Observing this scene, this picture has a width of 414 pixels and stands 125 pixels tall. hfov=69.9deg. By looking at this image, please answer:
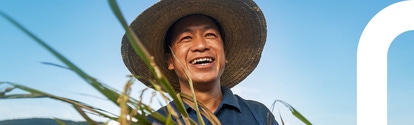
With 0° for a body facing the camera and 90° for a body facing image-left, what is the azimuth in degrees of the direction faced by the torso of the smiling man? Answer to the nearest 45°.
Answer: approximately 0°

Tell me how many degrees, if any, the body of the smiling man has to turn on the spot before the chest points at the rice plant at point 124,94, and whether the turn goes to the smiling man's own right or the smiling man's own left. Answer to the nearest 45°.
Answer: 0° — they already face it
